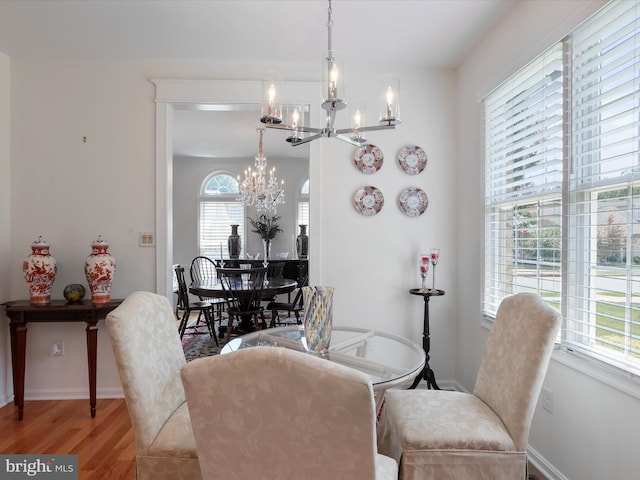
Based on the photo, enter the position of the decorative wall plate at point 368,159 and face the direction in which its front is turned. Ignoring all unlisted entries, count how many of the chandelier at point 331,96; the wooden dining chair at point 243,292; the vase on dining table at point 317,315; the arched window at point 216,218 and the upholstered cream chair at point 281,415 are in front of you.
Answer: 3

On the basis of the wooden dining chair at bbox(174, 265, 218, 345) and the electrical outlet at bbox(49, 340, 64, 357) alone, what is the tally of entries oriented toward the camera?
1

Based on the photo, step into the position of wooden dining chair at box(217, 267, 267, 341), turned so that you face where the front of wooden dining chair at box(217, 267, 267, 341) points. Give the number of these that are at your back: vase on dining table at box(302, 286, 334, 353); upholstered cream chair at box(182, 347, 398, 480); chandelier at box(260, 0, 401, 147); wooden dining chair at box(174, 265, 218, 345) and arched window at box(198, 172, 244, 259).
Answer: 3

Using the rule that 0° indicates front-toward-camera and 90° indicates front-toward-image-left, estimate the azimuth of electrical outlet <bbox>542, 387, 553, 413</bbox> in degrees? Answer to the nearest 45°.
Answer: approximately 45°

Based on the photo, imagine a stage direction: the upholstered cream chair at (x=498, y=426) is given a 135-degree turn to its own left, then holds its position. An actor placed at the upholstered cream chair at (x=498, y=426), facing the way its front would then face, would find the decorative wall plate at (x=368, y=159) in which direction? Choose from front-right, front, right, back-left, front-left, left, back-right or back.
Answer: back

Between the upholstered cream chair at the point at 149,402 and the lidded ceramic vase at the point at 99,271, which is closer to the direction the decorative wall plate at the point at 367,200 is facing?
the upholstered cream chair

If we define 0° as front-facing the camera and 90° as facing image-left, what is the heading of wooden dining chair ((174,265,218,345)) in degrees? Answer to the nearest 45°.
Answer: approximately 270°

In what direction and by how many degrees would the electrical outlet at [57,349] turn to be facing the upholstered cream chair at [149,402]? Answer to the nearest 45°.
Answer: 0° — it already faces it

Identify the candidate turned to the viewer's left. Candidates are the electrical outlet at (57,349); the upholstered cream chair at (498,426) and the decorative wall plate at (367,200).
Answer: the upholstered cream chair

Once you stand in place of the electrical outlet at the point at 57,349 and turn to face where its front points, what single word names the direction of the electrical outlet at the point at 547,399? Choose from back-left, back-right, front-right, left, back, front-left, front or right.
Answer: front-left

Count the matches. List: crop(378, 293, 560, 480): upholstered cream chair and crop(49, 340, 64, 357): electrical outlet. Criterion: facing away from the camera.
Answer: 0

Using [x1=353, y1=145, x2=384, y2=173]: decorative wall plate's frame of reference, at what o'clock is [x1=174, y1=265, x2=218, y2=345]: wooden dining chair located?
The wooden dining chair is roughly at 4 o'clock from the decorative wall plate.

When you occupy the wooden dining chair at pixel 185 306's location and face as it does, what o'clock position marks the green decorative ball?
The green decorative ball is roughly at 4 o'clock from the wooden dining chair.

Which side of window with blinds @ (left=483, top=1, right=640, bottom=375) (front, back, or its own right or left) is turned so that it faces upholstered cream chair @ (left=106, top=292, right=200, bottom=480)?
front

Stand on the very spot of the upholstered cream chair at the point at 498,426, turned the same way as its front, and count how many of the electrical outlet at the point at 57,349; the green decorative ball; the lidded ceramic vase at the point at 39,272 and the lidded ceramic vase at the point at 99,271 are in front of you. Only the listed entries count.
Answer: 4

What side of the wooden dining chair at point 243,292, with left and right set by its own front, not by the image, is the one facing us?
back

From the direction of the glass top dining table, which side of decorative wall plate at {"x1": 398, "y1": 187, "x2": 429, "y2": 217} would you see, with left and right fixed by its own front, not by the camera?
front

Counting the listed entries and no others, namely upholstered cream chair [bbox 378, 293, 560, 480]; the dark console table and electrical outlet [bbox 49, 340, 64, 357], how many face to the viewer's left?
1
